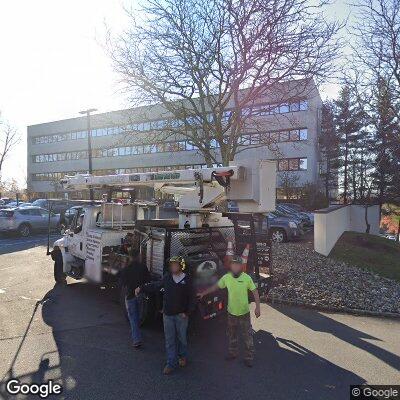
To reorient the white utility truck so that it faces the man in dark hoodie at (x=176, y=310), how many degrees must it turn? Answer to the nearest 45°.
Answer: approximately 135° to its left

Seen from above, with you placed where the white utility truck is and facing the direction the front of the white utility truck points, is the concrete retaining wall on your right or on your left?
on your right

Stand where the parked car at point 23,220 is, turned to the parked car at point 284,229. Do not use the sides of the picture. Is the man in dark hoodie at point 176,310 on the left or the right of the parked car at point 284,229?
right

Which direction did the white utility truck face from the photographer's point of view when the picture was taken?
facing away from the viewer and to the left of the viewer

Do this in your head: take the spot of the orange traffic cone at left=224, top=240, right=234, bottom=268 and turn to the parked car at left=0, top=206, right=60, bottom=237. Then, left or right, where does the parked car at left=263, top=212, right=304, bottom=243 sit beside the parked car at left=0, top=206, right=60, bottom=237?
right

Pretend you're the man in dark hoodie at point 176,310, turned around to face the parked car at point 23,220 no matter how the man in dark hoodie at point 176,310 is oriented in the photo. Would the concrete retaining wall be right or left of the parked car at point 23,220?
right
